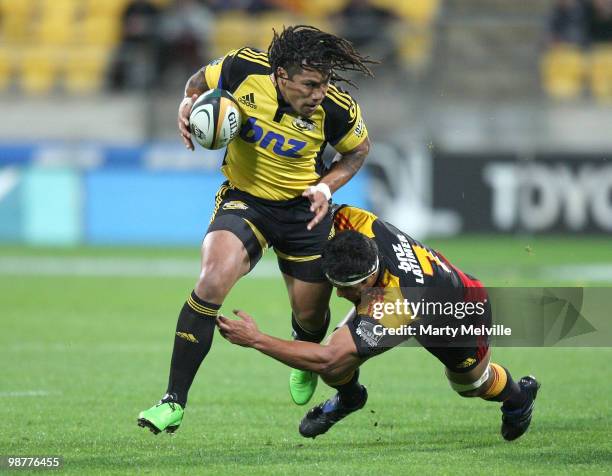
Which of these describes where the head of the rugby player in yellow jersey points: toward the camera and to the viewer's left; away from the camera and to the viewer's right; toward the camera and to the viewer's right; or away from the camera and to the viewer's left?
toward the camera and to the viewer's right

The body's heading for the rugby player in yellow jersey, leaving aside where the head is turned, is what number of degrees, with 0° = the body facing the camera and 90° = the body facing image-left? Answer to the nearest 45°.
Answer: approximately 0°
